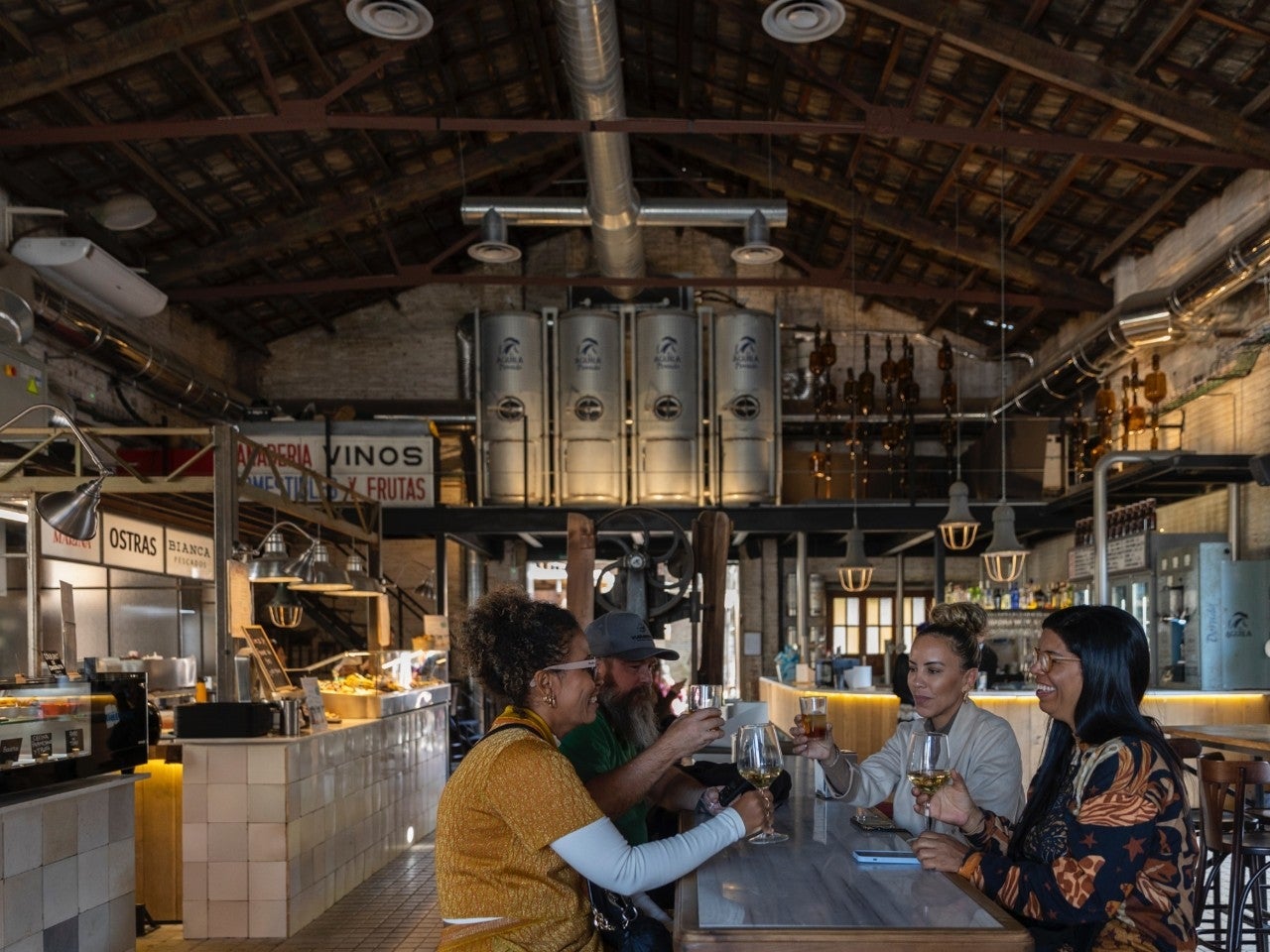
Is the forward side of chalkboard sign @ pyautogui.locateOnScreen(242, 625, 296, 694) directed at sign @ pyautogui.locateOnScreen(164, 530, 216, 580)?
no

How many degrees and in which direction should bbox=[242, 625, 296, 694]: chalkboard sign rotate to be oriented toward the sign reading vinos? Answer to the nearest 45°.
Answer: approximately 135° to its left

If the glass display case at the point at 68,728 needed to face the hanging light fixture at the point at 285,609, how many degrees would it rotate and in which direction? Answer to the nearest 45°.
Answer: approximately 135° to its left

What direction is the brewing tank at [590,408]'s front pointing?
toward the camera

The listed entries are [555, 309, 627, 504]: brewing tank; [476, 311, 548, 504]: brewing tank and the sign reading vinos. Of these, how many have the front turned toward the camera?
3

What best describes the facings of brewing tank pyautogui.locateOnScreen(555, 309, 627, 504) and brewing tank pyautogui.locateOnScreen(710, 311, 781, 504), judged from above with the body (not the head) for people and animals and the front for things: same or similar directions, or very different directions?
same or similar directions

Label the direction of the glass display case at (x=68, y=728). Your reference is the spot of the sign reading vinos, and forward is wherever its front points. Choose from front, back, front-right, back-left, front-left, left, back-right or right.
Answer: front

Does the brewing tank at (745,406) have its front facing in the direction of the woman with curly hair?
yes

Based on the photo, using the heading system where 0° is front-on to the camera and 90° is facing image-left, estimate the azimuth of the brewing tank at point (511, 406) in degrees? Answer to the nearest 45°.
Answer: approximately 0°

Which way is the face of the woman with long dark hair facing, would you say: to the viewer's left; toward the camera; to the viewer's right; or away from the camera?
to the viewer's left

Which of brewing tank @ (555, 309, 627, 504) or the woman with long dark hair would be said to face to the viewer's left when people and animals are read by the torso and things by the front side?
the woman with long dark hair

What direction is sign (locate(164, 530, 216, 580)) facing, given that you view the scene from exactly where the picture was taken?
facing the viewer and to the right of the viewer

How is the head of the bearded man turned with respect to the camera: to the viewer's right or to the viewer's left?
to the viewer's right

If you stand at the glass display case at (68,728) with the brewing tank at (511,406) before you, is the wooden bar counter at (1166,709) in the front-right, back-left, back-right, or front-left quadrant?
front-right

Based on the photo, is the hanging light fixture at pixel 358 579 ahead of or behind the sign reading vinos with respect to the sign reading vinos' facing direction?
ahead

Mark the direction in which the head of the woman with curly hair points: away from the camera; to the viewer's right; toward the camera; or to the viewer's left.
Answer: to the viewer's right
